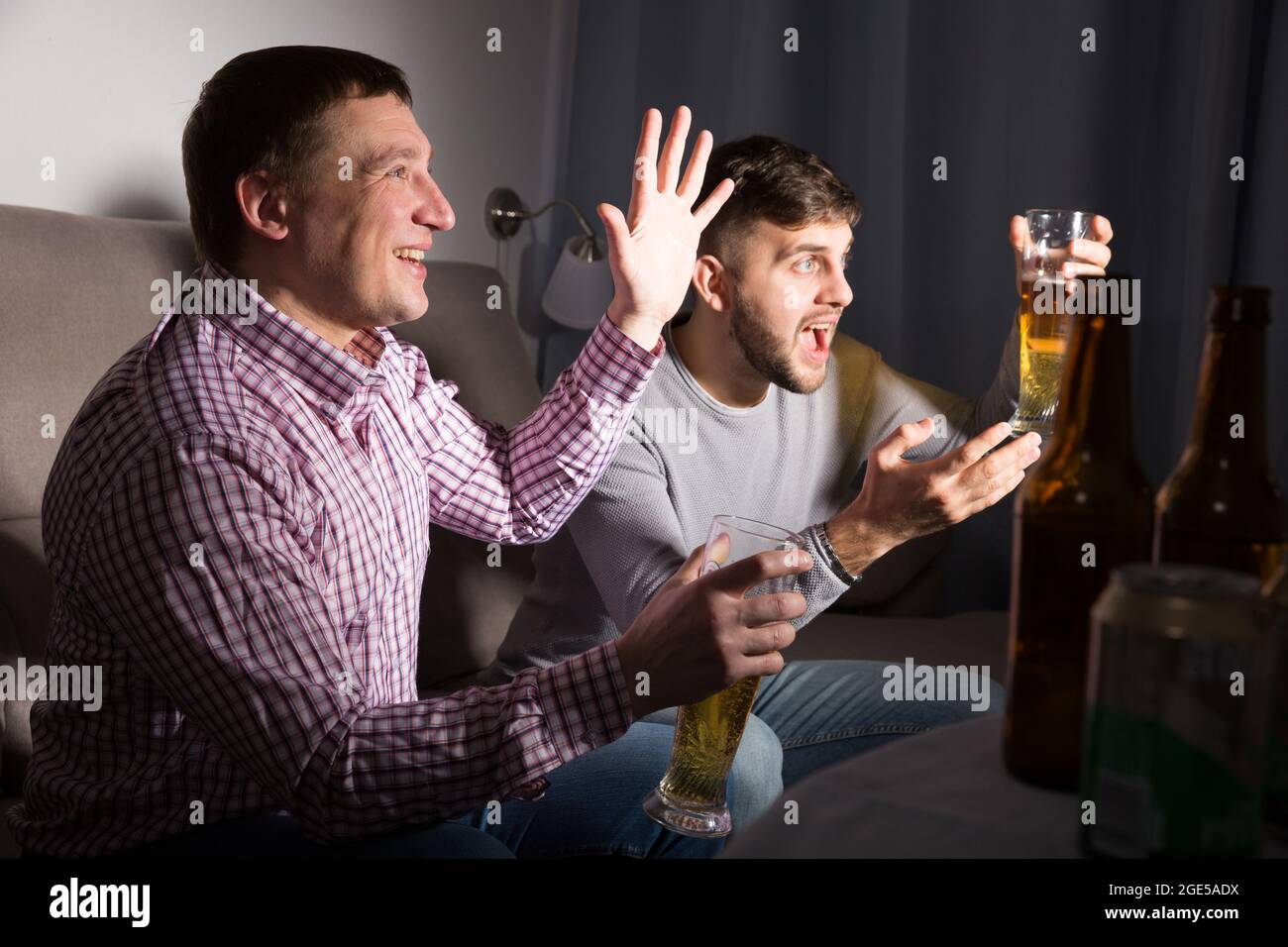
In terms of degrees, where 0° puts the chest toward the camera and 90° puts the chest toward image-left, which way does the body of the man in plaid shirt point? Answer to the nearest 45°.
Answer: approximately 270°

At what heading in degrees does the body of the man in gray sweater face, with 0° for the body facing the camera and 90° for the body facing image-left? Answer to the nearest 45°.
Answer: approximately 315°

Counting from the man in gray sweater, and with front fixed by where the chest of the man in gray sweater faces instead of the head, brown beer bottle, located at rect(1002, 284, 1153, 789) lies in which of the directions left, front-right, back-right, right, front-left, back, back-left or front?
front-right

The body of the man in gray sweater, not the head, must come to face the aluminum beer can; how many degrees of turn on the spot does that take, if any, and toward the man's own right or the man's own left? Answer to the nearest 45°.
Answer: approximately 45° to the man's own right

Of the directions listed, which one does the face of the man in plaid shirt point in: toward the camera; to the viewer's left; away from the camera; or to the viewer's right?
to the viewer's right

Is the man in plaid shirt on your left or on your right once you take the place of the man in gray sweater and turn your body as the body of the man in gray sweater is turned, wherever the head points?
on your right

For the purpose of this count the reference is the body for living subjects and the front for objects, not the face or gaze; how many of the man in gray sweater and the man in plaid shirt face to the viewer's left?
0
